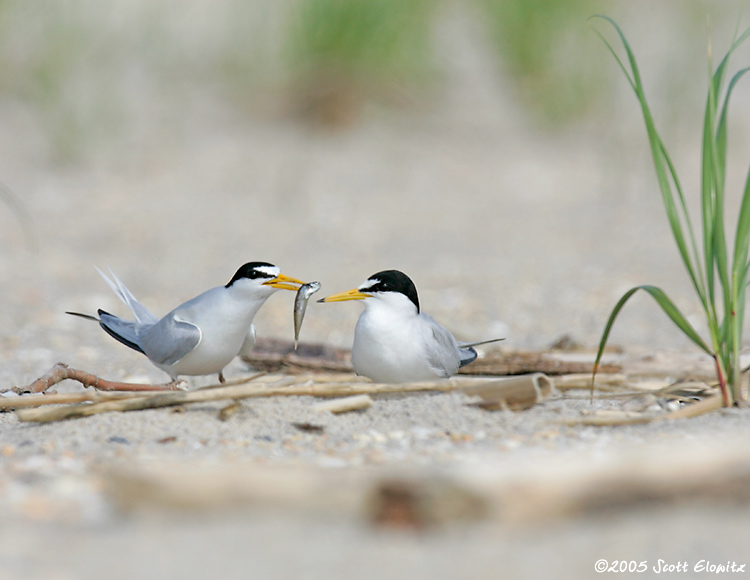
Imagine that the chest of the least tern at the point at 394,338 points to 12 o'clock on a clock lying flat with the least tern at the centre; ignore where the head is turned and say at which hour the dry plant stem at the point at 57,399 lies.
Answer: The dry plant stem is roughly at 1 o'clock from the least tern.

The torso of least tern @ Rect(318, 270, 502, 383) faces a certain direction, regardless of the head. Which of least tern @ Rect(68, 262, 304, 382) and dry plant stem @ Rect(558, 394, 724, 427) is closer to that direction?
the least tern

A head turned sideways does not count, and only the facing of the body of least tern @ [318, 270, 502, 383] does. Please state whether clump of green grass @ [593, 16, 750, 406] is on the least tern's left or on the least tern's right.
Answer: on the least tern's left

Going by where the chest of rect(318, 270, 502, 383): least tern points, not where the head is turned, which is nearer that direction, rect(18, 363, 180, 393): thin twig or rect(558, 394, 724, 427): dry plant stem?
the thin twig

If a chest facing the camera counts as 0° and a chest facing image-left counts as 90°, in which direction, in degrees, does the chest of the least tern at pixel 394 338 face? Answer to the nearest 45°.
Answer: approximately 45°

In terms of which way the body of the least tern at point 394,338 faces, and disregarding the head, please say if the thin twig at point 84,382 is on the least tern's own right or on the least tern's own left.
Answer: on the least tern's own right

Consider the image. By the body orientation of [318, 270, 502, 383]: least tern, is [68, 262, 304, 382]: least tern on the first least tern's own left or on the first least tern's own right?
on the first least tern's own right

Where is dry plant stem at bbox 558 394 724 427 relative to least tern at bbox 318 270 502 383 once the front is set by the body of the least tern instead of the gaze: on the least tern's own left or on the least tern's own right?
on the least tern's own left

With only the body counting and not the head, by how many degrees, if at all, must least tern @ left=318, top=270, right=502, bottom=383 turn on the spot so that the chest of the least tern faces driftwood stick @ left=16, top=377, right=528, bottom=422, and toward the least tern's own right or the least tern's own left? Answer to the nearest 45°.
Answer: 0° — it already faces it

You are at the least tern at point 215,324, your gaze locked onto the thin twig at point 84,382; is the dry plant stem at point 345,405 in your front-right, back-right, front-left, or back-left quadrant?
back-left
